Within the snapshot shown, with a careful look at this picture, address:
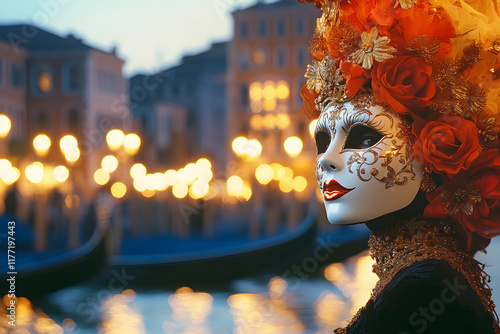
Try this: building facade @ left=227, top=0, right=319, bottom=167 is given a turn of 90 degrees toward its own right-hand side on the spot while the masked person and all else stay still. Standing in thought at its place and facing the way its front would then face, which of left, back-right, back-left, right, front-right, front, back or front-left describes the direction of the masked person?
left

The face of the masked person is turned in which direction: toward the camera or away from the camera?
toward the camera

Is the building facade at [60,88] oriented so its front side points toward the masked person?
yes

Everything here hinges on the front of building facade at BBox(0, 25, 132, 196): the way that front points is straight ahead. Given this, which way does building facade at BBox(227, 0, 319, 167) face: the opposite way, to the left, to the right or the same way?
the same way

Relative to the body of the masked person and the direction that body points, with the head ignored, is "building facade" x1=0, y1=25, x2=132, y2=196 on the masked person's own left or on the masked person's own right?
on the masked person's own right

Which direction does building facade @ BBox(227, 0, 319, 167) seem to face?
toward the camera

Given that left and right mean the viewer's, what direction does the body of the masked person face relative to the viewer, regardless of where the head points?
facing the viewer and to the left of the viewer

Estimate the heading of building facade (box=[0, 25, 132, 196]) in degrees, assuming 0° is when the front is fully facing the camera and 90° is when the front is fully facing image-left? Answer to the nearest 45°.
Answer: approximately 0°

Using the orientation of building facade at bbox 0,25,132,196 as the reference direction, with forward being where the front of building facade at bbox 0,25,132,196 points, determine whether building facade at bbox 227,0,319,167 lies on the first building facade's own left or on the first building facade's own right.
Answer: on the first building facade's own left
